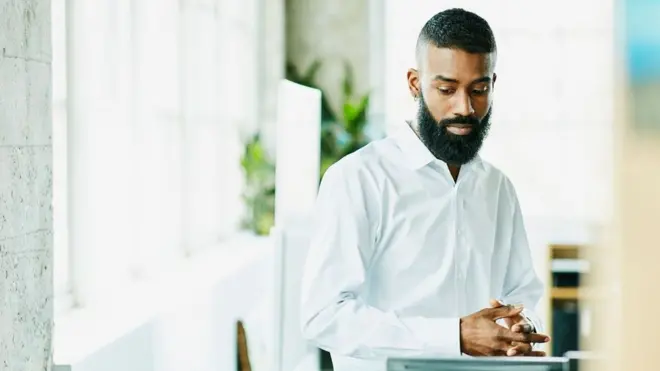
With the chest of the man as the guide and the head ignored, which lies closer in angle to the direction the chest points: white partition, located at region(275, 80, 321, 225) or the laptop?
the laptop

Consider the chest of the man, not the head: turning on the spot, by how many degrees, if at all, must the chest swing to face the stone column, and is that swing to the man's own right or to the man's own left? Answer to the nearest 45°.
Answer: approximately 135° to the man's own right

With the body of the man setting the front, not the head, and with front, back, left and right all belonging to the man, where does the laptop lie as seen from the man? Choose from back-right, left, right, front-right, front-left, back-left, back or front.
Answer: front-right

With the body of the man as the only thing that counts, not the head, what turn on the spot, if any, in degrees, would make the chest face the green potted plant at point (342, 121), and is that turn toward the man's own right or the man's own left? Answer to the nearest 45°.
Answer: approximately 135° to the man's own left

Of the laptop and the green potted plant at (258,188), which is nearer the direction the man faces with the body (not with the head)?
the laptop

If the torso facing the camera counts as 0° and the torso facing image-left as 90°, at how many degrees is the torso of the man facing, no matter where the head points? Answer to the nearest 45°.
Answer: approximately 315°
